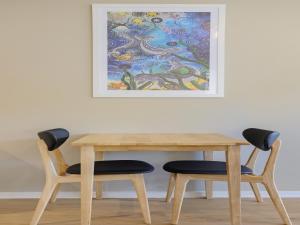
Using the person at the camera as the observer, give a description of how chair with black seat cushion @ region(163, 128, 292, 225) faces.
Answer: facing to the left of the viewer

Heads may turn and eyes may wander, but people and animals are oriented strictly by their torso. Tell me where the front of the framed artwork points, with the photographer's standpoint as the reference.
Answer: facing the viewer

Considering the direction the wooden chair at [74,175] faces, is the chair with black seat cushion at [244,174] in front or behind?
in front

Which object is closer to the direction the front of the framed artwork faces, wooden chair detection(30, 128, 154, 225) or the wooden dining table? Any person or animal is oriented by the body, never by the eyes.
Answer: the wooden dining table

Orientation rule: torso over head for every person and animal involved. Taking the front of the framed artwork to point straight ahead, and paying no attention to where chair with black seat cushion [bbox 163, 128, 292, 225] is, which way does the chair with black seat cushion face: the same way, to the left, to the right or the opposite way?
to the right

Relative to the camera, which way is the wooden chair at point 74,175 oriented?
to the viewer's right

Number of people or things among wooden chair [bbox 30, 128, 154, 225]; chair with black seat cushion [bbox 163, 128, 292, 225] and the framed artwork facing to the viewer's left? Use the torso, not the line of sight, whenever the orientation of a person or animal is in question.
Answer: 1

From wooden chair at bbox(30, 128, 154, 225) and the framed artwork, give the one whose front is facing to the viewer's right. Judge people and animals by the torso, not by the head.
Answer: the wooden chair

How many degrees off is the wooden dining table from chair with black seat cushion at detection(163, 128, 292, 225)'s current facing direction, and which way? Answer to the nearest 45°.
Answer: approximately 45° to its left

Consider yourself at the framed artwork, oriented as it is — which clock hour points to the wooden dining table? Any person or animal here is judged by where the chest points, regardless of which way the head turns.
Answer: The wooden dining table is roughly at 12 o'clock from the framed artwork.

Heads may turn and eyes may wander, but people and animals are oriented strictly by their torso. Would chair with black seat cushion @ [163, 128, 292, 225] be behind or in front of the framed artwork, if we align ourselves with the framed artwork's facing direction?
in front

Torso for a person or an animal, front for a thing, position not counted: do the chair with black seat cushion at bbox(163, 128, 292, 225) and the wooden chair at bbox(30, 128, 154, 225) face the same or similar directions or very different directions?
very different directions

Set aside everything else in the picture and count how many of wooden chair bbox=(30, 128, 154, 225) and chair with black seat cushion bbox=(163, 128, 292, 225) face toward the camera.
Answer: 0
